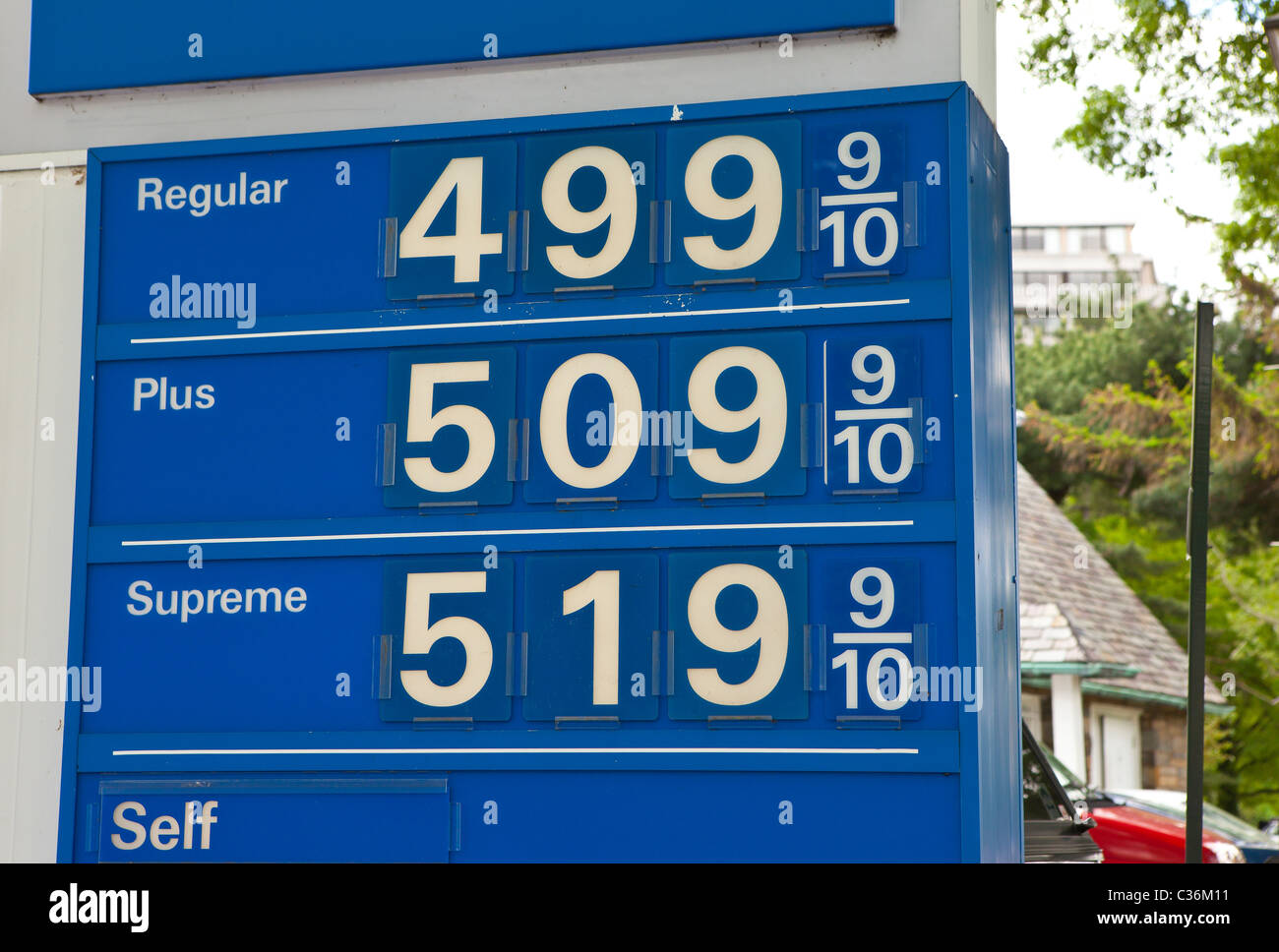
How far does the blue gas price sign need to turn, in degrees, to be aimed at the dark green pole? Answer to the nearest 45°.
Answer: approximately 135° to its left

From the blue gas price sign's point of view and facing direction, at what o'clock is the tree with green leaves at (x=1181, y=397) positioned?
The tree with green leaves is roughly at 7 o'clock from the blue gas price sign.

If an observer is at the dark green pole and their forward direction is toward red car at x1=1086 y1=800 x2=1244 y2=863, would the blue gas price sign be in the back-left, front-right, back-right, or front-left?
back-left

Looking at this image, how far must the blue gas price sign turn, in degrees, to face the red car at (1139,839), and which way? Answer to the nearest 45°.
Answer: approximately 135° to its left

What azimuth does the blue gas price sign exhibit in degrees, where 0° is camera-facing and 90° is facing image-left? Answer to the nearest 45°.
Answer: approximately 0°
